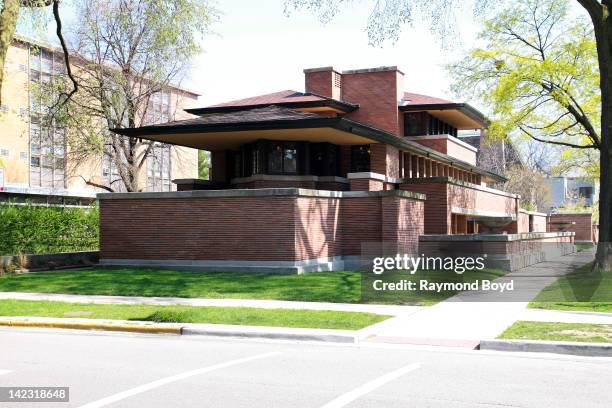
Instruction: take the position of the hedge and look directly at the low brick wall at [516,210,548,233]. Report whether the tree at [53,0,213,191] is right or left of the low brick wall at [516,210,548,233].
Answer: left

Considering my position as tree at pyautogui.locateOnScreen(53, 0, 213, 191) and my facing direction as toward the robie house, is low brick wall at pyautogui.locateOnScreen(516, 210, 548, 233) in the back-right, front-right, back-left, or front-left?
front-left
